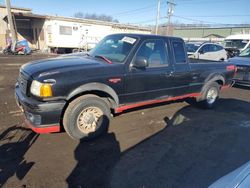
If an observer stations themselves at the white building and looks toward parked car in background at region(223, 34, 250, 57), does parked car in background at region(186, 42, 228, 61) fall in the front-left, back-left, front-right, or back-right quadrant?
front-right

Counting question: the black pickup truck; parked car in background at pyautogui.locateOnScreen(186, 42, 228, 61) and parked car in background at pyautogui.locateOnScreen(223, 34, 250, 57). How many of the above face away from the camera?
0

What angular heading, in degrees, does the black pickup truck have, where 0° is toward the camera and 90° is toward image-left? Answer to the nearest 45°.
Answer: approximately 45°

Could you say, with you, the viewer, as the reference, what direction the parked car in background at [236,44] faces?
facing the viewer and to the left of the viewer

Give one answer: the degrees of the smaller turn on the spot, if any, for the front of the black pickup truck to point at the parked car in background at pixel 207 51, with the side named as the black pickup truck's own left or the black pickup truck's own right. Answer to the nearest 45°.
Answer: approximately 180°

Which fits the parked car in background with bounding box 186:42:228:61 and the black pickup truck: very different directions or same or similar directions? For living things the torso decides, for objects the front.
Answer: same or similar directions

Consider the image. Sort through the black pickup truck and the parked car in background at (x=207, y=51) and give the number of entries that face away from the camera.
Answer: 0

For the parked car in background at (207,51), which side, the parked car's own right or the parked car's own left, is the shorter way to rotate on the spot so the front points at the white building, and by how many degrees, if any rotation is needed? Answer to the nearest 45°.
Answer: approximately 45° to the parked car's own right

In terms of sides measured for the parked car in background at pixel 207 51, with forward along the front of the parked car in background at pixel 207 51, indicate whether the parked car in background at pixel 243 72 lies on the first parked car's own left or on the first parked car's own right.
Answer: on the first parked car's own left

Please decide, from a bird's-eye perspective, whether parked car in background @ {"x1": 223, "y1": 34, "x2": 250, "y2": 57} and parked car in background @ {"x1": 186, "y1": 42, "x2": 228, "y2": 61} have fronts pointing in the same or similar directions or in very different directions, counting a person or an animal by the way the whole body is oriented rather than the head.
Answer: same or similar directions

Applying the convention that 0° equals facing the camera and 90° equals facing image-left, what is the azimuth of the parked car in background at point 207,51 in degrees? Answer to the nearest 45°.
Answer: approximately 45°

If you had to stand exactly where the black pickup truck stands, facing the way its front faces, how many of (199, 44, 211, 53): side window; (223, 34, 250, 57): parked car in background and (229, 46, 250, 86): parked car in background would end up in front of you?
0

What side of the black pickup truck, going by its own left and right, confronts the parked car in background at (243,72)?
back

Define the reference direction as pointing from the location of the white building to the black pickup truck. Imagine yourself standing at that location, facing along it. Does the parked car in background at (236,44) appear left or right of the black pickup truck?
left
